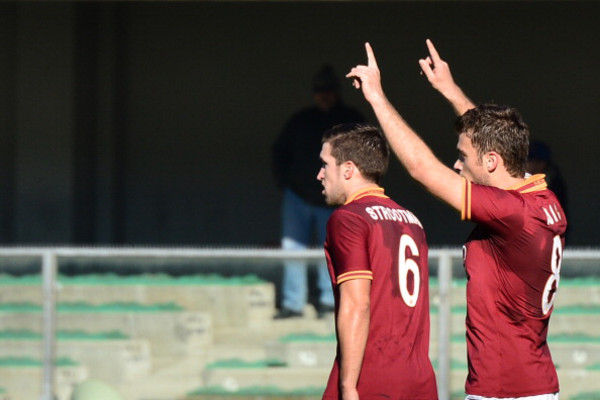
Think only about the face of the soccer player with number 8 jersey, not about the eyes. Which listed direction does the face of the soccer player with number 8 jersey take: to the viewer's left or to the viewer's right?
to the viewer's left

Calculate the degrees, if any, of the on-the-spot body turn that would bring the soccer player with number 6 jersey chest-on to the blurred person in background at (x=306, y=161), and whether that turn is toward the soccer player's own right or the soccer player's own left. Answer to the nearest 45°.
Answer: approximately 45° to the soccer player's own right

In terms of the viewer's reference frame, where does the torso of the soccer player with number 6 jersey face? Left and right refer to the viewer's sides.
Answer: facing away from the viewer and to the left of the viewer

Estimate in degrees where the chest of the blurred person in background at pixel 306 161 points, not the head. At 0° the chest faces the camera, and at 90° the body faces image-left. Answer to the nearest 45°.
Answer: approximately 0°

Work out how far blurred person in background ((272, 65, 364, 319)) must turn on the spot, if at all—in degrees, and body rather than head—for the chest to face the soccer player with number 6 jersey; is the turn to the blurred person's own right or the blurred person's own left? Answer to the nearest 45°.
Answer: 0° — they already face them

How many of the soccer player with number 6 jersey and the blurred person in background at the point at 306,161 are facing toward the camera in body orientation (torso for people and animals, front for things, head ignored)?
1

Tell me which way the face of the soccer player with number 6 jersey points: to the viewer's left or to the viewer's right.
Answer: to the viewer's left

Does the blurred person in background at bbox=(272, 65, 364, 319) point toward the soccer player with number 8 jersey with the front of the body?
yes
